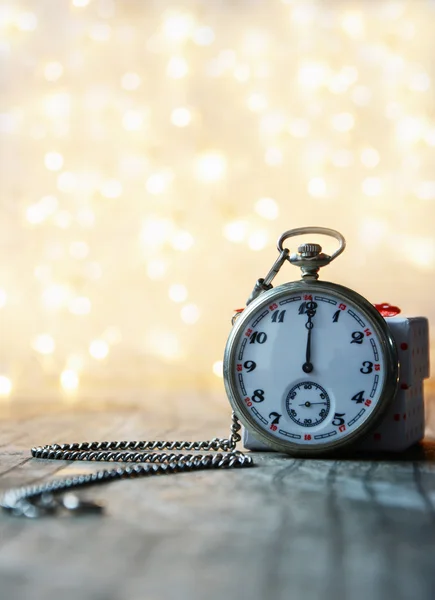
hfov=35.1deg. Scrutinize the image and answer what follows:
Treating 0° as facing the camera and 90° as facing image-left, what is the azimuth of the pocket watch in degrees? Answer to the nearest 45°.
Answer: approximately 0°
